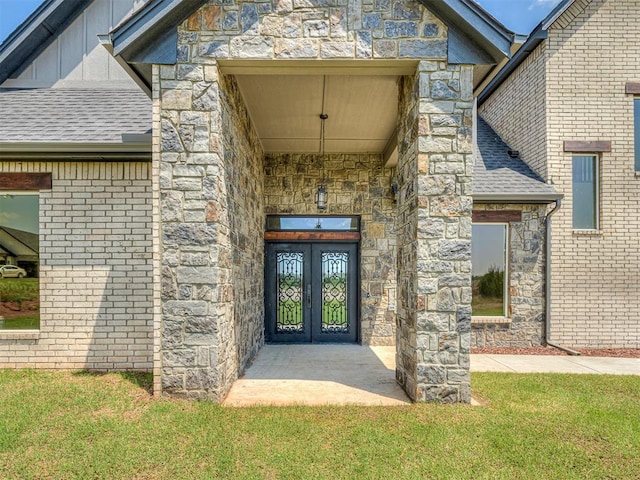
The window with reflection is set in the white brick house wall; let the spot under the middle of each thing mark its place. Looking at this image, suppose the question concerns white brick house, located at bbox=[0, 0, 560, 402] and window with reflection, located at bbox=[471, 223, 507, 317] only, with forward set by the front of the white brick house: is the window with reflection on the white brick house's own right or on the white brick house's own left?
on the white brick house's own left

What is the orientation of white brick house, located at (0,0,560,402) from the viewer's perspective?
toward the camera

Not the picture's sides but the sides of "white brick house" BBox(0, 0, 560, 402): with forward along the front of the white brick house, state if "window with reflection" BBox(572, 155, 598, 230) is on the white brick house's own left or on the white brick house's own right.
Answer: on the white brick house's own left
